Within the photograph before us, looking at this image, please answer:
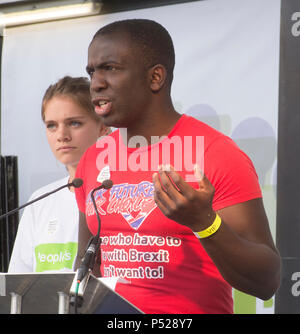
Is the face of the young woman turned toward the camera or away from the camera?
toward the camera

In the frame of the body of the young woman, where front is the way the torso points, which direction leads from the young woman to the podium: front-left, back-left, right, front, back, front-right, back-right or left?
front-left

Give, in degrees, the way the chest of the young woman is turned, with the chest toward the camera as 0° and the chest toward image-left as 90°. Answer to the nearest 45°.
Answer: approximately 45°
